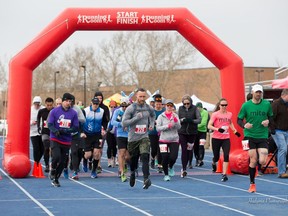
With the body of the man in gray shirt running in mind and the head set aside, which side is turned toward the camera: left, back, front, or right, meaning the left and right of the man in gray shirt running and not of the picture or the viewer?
front

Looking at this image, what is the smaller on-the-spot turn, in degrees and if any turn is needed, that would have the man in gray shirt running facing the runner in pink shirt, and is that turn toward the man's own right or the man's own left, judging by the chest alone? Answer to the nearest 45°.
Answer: approximately 135° to the man's own left
